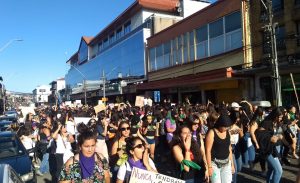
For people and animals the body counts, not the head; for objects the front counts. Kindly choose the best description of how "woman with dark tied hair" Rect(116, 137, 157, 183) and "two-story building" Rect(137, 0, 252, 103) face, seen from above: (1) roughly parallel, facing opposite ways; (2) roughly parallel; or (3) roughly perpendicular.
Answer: roughly perpendicular

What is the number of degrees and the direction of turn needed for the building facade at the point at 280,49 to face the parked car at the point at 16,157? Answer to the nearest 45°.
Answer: approximately 45° to its left

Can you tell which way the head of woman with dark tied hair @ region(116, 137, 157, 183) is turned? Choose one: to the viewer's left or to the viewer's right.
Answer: to the viewer's right

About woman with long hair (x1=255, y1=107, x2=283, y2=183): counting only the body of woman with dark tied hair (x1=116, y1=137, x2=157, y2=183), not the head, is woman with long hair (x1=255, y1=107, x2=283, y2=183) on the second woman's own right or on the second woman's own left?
on the second woman's own left

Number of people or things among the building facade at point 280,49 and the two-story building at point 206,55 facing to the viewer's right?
0

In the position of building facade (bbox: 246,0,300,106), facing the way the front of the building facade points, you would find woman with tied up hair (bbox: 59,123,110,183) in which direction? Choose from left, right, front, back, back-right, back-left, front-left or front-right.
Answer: front-left

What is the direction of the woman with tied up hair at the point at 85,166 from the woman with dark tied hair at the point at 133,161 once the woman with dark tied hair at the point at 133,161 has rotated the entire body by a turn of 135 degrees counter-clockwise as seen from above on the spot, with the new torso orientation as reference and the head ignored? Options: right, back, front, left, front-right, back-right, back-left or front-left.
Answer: back-left

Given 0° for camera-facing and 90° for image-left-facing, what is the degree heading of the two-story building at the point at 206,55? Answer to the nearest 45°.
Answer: approximately 45°

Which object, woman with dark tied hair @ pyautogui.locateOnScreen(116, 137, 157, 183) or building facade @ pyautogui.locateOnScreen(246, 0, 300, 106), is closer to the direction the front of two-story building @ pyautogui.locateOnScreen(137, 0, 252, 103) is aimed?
the woman with dark tied hair

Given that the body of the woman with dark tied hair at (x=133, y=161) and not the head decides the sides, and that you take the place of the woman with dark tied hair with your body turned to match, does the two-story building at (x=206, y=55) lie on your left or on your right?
on your left
